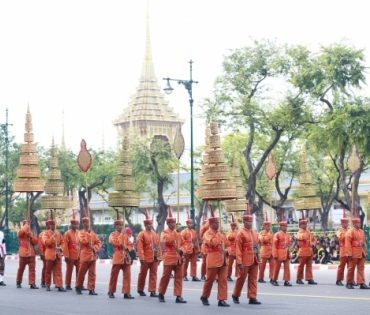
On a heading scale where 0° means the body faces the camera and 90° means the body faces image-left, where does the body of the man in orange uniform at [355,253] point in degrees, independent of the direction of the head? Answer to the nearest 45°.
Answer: approximately 315°

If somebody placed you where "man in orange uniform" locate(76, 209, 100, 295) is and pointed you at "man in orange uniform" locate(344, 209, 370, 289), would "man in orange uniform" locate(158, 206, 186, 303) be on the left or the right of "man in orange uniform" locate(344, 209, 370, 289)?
right

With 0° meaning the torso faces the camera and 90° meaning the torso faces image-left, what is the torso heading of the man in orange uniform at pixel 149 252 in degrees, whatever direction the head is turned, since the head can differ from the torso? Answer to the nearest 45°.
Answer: approximately 315°

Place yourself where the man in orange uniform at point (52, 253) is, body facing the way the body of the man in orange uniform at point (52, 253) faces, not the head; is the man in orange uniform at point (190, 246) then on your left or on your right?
on your left

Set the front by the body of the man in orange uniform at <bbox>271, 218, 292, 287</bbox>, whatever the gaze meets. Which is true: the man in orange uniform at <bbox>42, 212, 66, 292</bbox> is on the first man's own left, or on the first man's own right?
on the first man's own right

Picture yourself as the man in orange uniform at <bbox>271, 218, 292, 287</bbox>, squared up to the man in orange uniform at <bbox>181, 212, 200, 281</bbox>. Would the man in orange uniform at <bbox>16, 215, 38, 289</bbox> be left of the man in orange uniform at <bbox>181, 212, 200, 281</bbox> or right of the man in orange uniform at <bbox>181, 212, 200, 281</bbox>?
left

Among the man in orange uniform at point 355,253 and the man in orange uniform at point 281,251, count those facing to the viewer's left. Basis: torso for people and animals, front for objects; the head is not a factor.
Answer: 0
